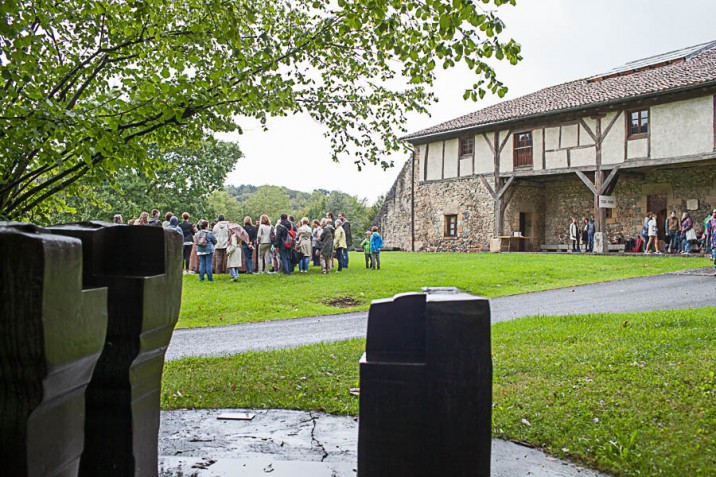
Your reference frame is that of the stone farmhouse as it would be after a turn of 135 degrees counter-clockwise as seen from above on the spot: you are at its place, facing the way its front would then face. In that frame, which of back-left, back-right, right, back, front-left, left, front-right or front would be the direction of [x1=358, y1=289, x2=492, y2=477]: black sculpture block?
right

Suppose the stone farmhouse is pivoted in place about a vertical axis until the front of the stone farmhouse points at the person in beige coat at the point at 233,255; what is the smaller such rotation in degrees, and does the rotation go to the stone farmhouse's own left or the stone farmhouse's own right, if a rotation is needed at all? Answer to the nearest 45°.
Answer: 0° — it already faces them

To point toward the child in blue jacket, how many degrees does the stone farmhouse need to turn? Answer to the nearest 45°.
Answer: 0° — it already faces them

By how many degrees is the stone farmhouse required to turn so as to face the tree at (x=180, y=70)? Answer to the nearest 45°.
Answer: approximately 45° to its left

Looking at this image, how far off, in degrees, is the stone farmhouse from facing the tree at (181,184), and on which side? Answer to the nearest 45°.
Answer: approximately 45° to its right

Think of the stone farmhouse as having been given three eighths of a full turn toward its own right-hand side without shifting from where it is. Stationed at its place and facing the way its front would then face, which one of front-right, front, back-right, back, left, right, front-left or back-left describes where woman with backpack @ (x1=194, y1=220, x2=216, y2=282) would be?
back-left

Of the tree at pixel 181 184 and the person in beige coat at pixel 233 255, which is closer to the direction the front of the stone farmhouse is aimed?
the person in beige coat

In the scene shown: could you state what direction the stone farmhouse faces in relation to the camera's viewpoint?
facing the viewer and to the left of the viewer

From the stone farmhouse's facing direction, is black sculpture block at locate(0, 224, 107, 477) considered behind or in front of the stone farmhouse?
in front

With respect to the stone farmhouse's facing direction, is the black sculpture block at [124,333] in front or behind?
in front
